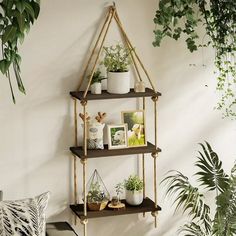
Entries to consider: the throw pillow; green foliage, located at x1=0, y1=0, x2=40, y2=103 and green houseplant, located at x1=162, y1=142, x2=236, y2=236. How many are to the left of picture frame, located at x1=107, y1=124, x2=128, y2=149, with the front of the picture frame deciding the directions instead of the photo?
1

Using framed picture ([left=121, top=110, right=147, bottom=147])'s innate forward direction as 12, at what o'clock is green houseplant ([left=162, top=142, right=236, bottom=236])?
The green houseplant is roughly at 9 o'clock from the framed picture.

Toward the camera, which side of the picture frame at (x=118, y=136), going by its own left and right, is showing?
front

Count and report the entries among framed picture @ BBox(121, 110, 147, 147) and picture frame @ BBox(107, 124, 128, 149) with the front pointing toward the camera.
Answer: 2

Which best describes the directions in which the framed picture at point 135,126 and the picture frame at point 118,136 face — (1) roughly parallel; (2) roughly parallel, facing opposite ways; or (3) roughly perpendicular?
roughly parallel

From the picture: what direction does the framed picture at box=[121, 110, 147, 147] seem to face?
toward the camera

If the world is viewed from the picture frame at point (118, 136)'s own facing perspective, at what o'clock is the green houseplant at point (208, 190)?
The green houseplant is roughly at 9 o'clock from the picture frame.
